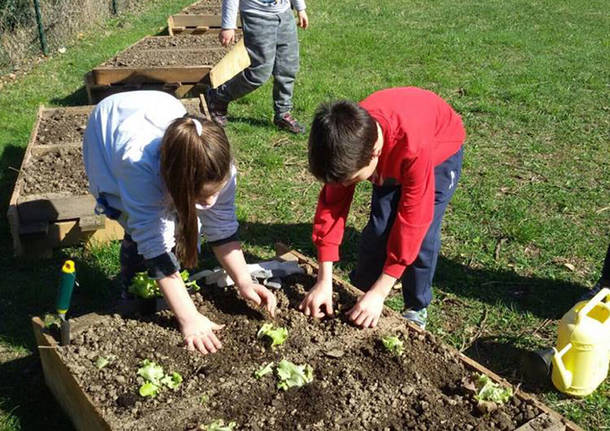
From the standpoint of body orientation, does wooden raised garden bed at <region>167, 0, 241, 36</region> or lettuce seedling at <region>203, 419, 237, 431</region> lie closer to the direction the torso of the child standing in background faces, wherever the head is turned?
the lettuce seedling

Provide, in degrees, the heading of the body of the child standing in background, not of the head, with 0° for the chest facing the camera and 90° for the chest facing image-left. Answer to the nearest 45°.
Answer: approximately 315°

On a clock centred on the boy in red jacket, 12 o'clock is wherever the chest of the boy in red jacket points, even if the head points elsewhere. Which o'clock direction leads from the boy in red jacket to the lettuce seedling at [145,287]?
The lettuce seedling is roughly at 1 o'clock from the boy in red jacket.

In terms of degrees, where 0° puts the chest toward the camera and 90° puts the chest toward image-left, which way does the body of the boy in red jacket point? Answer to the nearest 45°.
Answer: approximately 45°

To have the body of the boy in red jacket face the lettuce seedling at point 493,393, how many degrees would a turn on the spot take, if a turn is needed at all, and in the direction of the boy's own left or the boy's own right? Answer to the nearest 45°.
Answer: approximately 90° to the boy's own left

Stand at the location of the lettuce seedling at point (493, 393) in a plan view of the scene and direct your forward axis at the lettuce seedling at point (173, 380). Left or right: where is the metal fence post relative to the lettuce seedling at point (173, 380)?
right

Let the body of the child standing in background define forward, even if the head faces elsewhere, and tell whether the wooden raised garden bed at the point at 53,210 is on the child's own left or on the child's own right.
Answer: on the child's own right

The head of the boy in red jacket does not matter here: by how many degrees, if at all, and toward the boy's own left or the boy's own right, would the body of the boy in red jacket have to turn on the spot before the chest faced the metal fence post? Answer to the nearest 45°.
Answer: approximately 90° to the boy's own right
